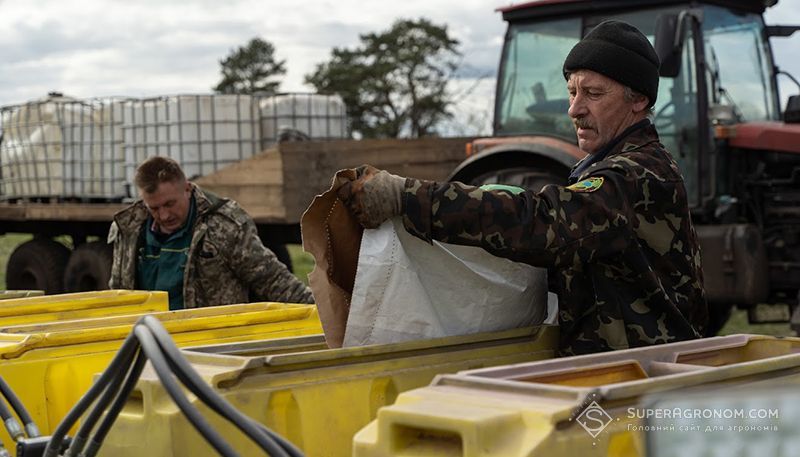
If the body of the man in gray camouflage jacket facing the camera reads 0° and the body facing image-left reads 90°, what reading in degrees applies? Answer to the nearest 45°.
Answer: approximately 45°

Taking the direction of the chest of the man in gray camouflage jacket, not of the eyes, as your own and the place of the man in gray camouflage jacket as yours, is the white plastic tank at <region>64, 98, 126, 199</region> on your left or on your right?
on your right

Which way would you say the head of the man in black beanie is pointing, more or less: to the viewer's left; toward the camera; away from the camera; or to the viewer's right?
to the viewer's left

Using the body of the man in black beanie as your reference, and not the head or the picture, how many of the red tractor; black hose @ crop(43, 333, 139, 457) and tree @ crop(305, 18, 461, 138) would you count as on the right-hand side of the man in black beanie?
2

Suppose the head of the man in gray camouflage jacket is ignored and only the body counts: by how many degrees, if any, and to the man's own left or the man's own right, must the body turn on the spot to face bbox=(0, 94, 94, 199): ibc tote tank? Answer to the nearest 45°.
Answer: approximately 135° to the man's own right

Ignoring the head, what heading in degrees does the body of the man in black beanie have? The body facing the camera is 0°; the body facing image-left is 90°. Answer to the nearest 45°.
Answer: approximately 90°

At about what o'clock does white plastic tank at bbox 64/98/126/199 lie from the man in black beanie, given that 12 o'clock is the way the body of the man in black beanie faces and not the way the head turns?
The white plastic tank is roughly at 2 o'clock from the man in black beanie.

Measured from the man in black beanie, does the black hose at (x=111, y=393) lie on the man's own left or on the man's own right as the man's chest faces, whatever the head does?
on the man's own left

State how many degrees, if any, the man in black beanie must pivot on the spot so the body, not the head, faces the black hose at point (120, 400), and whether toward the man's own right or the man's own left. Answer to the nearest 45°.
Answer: approximately 45° to the man's own left

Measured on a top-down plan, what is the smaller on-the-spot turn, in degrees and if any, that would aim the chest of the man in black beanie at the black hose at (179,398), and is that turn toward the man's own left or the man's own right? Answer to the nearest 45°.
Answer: approximately 45° to the man's own left

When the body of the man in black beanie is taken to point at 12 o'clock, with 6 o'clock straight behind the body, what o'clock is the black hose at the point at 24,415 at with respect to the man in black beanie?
The black hose is roughly at 11 o'clock from the man in black beanie.

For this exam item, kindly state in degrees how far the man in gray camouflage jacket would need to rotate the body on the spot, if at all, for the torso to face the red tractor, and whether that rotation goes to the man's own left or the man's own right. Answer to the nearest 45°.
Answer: approximately 180°

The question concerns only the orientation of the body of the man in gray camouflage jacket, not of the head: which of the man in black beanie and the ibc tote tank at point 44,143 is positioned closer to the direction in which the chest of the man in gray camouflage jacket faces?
the man in black beanie
